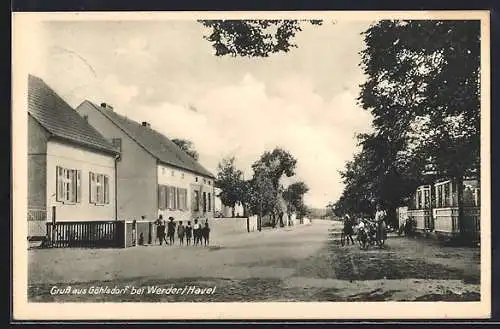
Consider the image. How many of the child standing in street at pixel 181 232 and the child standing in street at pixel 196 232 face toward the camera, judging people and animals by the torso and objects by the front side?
2

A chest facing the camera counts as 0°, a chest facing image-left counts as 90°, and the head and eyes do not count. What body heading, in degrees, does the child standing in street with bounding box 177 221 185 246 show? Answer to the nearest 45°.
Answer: approximately 0°

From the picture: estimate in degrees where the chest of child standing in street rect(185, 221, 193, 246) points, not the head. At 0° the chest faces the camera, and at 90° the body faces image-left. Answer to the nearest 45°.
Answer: approximately 0°
